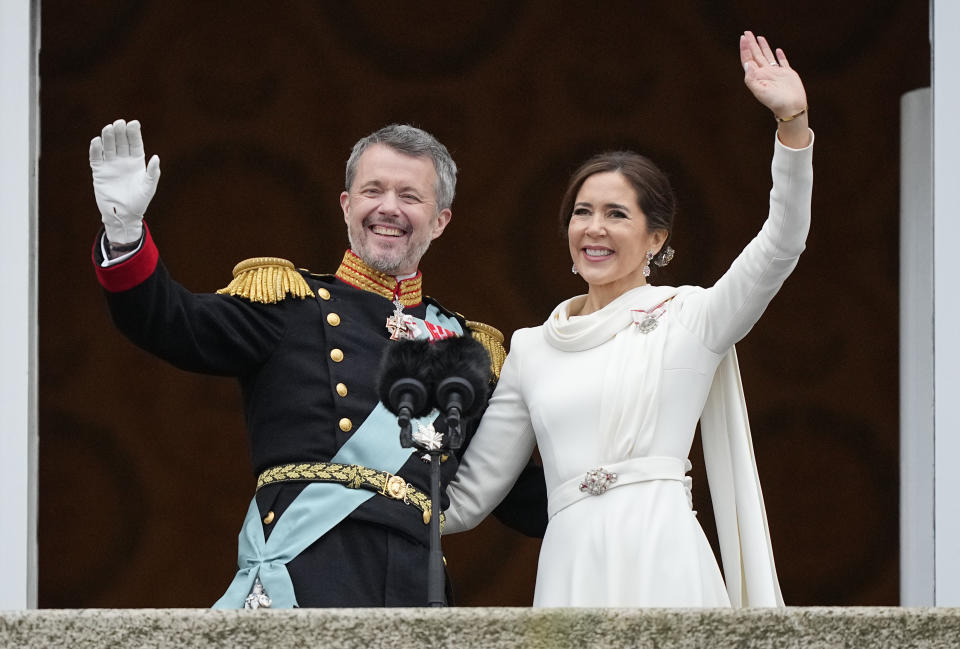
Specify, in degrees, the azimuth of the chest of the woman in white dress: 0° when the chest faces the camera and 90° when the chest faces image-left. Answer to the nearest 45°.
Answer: approximately 45°

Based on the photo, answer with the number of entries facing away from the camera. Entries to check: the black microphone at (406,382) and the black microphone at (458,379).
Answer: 2

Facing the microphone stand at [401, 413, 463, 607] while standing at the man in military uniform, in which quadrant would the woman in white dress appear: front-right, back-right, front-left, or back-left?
front-left

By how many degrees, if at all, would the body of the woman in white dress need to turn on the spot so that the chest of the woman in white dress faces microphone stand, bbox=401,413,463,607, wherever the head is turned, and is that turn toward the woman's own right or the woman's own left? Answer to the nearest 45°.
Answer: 0° — they already face it

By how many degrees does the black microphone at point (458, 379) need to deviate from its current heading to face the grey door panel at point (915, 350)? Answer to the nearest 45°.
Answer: approximately 45° to its right

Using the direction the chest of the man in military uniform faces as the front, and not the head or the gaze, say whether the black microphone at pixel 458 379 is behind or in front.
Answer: in front

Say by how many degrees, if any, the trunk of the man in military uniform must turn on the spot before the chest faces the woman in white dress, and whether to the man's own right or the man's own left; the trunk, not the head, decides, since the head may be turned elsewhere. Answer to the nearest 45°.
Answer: approximately 45° to the man's own left

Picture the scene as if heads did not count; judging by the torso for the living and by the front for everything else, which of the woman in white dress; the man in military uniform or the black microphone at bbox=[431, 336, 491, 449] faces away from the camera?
the black microphone

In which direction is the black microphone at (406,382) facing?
away from the camera

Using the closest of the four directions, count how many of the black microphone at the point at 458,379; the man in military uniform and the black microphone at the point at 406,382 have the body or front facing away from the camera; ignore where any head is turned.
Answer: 2
